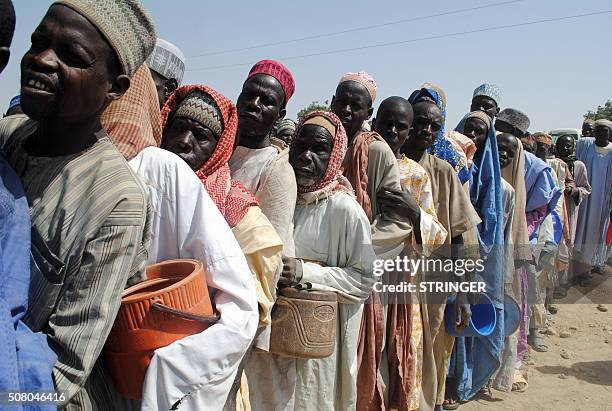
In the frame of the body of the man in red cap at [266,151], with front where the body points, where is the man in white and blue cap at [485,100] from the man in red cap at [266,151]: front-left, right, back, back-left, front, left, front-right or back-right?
back

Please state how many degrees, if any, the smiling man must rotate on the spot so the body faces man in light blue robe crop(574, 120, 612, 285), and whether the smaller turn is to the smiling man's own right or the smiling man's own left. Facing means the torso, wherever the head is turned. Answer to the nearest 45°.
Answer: approximately 180°

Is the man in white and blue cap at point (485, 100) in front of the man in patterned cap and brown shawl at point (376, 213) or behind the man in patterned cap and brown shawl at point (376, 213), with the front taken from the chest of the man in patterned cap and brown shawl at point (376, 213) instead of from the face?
behind

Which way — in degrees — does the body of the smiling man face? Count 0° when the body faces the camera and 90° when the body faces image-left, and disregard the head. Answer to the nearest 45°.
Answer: approximately 45°

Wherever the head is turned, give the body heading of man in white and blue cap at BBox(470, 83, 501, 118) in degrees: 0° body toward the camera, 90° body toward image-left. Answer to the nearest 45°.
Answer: approximately 45°

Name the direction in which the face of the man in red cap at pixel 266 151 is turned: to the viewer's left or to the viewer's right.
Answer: to the viewer's left

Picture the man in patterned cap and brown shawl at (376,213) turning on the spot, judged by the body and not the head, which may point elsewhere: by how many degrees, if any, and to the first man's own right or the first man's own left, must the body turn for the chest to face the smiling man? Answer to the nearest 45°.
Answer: approximately 45° to the first man's own left

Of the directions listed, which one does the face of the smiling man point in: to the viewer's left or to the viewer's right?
to the viewer's left

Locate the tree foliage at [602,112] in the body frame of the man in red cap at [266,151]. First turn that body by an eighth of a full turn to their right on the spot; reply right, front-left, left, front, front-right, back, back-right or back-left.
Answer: back-right
